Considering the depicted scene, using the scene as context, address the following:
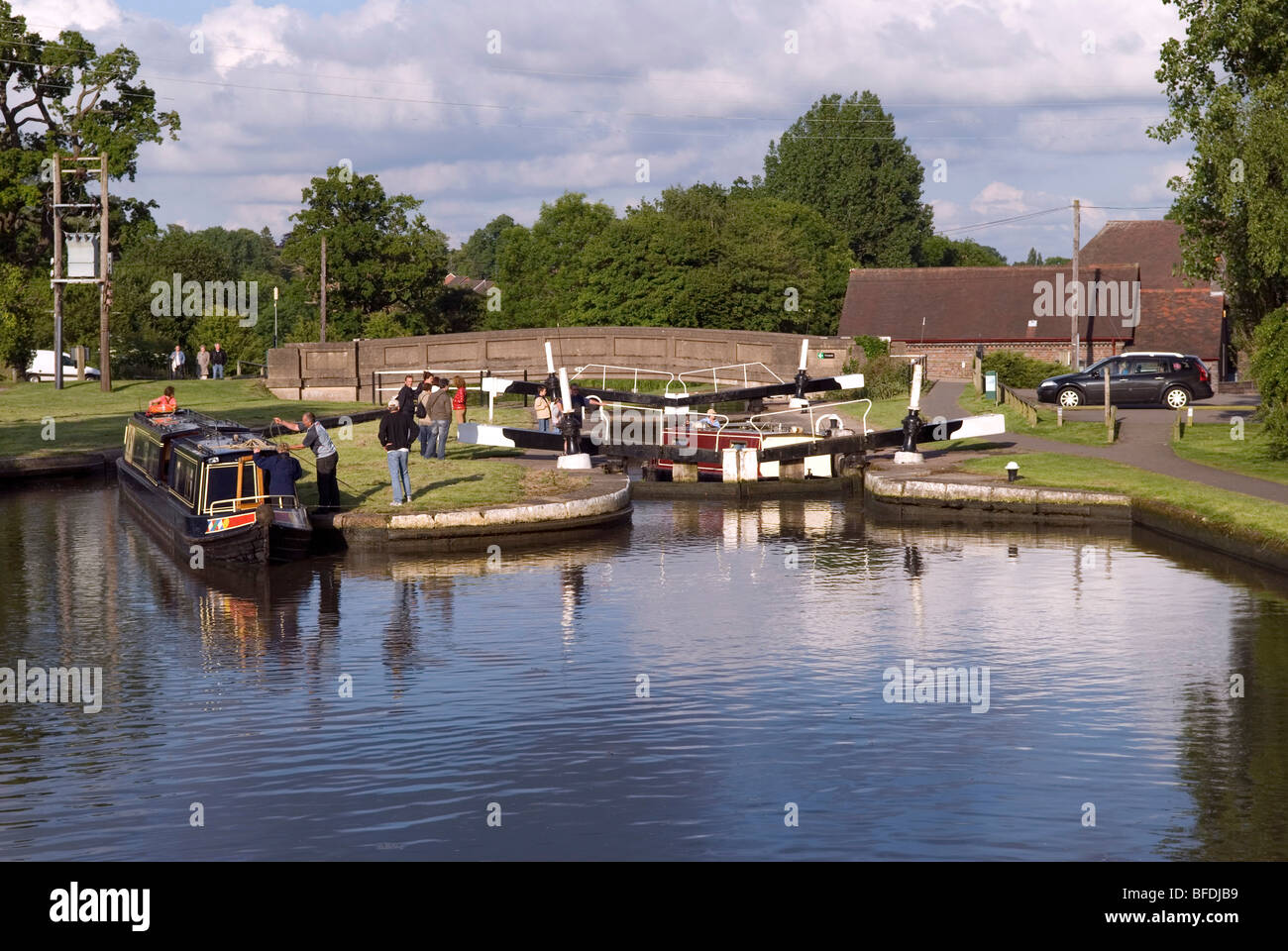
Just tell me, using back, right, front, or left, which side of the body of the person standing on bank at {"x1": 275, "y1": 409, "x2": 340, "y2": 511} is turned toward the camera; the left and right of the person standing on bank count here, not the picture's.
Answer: left

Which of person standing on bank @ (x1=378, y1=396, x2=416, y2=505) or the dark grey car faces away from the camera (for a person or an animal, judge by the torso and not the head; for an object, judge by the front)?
the person standing on bank

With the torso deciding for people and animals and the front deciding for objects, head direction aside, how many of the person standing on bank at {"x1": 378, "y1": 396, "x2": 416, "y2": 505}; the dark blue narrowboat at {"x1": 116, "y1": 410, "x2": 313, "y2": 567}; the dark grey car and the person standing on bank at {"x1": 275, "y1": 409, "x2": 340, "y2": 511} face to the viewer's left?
2

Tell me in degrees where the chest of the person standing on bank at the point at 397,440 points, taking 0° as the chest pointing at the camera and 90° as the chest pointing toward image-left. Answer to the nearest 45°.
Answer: approximately 180°

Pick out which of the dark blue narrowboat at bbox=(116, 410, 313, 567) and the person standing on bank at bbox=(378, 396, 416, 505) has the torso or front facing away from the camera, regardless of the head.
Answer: the person standing on bank

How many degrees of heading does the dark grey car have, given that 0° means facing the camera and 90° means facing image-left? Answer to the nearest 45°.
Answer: approximately 90°

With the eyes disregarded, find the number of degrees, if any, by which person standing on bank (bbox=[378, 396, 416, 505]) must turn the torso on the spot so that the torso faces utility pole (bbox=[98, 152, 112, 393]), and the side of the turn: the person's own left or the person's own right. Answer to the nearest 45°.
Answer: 0° — they already face it

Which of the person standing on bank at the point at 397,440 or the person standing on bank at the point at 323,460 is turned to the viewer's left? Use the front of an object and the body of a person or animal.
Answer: the person standing on bank at the point at 323,460

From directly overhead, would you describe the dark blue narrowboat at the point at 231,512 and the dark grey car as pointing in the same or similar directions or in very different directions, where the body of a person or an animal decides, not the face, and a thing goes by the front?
very different directions
